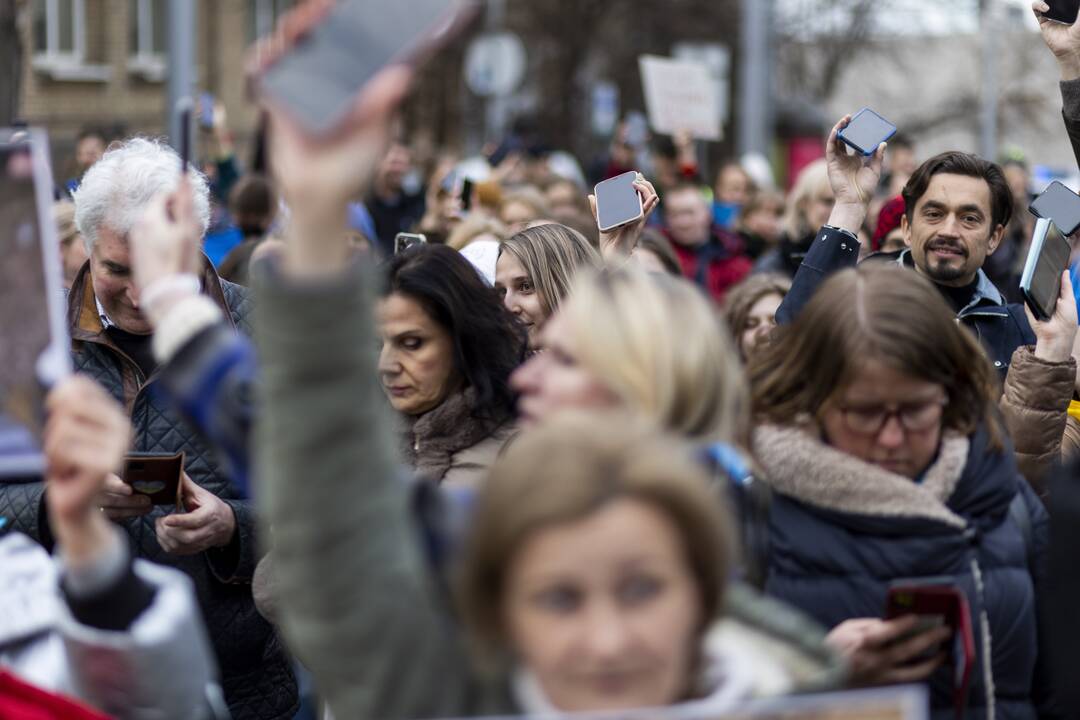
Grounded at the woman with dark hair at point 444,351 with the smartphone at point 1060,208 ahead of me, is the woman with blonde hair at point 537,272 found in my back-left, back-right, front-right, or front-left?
front-left

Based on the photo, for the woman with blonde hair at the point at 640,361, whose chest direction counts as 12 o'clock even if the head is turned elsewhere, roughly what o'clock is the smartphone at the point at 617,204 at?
The smartphone is roughly at 3 o'clock from the woman with blonde hair.

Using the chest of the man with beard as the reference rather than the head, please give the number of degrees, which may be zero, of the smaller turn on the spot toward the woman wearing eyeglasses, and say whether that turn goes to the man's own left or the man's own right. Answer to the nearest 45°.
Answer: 0° — they already face them

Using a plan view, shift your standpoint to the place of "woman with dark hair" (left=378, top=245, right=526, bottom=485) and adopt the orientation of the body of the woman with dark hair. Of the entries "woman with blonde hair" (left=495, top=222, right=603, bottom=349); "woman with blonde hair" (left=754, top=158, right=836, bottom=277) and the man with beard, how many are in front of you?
0

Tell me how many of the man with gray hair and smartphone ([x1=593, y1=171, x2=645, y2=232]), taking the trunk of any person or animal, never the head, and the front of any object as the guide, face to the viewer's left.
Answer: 0

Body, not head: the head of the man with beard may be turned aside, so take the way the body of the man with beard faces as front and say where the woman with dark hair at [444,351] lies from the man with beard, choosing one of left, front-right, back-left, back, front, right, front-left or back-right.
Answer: front-right

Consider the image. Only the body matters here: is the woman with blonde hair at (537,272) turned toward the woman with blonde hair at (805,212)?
no

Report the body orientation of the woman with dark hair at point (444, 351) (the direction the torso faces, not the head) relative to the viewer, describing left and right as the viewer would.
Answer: facing the viewer and to the left of the viewer

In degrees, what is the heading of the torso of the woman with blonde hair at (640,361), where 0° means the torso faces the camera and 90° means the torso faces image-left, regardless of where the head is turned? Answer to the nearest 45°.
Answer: approximately 90°

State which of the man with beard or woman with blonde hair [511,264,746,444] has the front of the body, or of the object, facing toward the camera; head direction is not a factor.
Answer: the man with beard

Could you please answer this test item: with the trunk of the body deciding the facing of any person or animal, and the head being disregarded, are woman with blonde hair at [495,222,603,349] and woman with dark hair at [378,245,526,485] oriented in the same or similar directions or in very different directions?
same or similar directions

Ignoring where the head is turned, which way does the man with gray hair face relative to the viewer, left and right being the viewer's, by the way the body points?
facing the viewer

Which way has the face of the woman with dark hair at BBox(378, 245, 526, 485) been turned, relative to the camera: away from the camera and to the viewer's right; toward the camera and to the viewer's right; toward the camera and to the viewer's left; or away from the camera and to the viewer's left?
toward the camera and to the viewer's left

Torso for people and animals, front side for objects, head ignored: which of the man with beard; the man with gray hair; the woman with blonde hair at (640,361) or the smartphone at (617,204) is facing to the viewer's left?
the woman with blonde hair

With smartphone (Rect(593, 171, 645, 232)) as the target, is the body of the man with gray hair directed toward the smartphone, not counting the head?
no

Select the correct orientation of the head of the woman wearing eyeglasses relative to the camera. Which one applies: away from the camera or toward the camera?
toward the camera

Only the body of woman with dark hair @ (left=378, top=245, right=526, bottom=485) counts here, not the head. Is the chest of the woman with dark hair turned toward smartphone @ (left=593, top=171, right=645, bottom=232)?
no

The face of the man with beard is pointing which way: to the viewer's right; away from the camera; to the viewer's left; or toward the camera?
toward the camera
